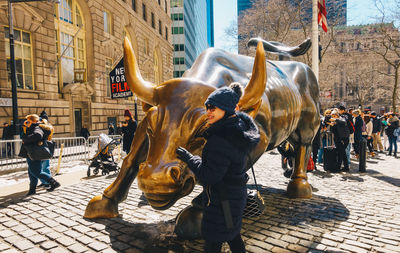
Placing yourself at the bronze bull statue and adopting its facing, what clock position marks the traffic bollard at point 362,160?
The traffic bollard is roughly at 6 o'clock from the bronze bull statue.

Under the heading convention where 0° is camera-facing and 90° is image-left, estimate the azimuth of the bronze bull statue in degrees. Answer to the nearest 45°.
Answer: approximately 45°

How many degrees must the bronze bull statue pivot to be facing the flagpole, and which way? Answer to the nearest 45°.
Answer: approximately 180°

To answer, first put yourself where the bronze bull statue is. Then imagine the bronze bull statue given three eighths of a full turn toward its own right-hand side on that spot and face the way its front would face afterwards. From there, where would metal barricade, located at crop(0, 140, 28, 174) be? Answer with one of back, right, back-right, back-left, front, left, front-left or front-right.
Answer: front-left

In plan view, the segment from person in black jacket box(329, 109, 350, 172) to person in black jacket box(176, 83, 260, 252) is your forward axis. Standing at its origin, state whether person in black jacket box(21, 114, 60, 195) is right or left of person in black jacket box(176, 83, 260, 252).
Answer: right

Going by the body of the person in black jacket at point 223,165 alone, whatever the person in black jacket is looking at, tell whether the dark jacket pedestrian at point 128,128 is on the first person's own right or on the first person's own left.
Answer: on the first person's own right
